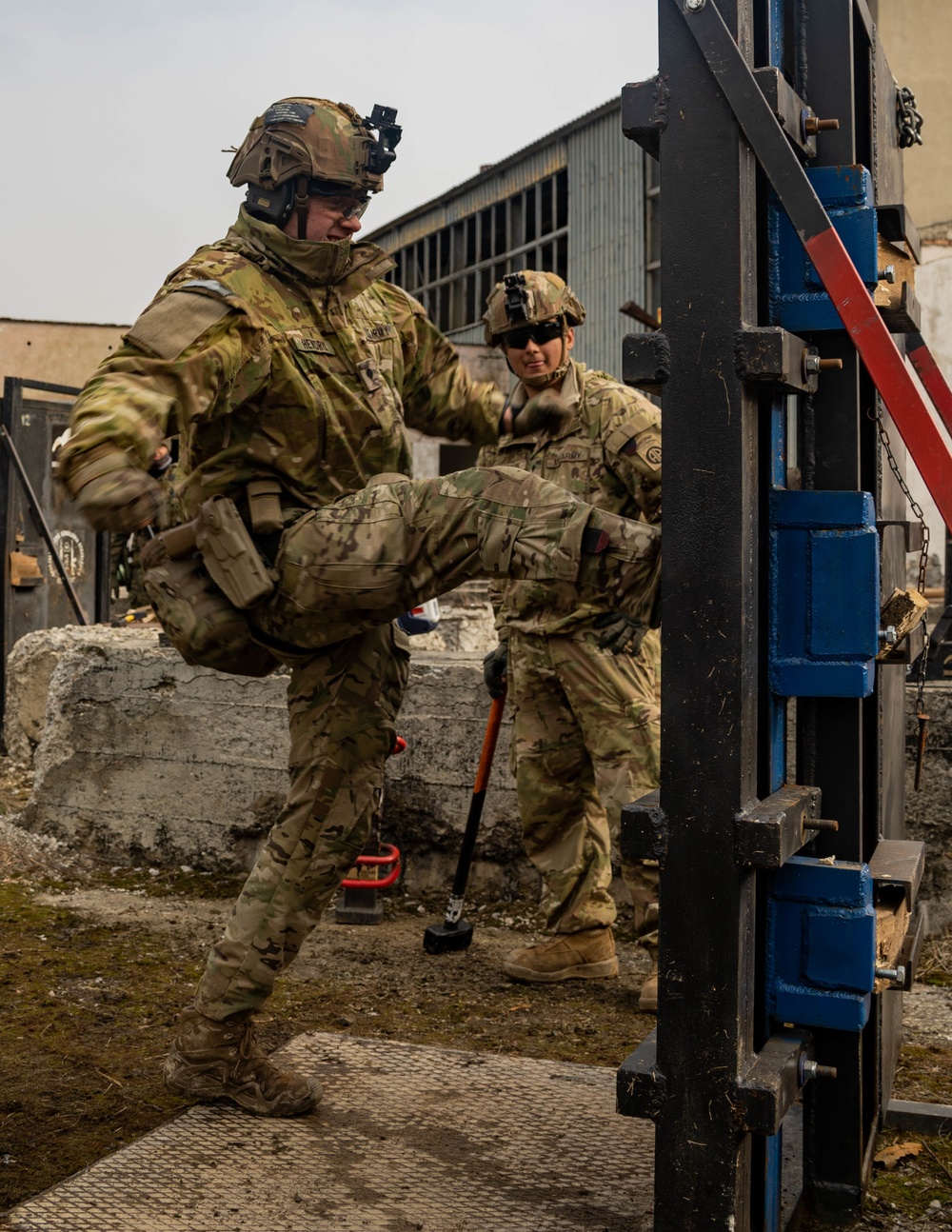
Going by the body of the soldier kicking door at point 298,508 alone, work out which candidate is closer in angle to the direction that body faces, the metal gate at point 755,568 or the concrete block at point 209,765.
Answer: the metal gate

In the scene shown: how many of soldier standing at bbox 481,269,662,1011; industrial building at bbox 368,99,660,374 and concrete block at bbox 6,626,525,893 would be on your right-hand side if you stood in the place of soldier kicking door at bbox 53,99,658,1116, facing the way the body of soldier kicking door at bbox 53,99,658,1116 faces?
0

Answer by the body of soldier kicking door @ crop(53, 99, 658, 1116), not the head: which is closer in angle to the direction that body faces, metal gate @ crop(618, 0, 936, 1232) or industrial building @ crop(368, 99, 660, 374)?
the metal gate

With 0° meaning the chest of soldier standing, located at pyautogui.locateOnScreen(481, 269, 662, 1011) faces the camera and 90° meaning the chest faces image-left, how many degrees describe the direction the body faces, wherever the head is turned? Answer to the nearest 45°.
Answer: approximately 45°

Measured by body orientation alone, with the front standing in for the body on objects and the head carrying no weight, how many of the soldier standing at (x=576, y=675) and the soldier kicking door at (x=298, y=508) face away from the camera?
0

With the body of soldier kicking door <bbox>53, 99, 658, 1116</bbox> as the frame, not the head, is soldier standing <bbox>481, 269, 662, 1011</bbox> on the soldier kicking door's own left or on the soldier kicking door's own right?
on the soldier kicking door's own left

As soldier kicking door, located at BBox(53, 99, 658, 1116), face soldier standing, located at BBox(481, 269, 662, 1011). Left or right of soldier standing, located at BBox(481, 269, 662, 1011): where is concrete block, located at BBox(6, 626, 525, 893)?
left

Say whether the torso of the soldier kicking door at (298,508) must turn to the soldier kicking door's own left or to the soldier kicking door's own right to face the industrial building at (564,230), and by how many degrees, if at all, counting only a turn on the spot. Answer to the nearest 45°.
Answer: approximately 135° to the soldier kicking door's own left

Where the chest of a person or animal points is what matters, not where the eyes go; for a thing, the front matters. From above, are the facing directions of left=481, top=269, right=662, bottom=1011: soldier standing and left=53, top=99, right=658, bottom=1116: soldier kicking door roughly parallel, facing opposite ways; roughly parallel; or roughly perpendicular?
roughly perpendicular

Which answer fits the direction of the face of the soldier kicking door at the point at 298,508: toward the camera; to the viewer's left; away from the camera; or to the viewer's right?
to the viewer's right

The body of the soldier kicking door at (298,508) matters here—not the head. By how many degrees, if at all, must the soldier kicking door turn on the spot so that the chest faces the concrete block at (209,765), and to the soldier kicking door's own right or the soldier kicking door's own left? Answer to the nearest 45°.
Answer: approximately 135° to the soldier kicking door's own left

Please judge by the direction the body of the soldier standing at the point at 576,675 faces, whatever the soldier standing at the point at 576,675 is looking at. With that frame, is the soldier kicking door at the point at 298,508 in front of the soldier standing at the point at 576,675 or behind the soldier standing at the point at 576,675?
in front

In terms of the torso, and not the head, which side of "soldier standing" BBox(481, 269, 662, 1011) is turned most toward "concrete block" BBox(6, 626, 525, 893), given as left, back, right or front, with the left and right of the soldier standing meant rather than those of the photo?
right

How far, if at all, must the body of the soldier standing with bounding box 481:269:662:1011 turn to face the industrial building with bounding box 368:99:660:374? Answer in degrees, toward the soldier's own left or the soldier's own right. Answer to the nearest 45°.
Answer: approximately 135° to the soldier's own right

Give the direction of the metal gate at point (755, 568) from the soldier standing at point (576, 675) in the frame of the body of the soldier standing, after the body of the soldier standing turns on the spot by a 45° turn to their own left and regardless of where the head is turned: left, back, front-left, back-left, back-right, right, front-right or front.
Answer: front
